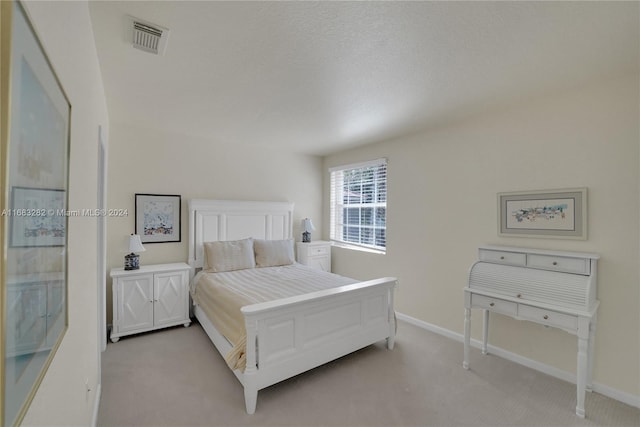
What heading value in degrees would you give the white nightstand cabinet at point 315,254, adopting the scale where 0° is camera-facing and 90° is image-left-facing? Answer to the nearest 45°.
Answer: approximately 315°

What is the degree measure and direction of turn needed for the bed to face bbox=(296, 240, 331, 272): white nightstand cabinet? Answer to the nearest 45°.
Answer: approximately 135° to its left

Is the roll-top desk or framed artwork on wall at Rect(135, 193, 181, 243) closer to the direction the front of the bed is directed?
the roll-top desk
